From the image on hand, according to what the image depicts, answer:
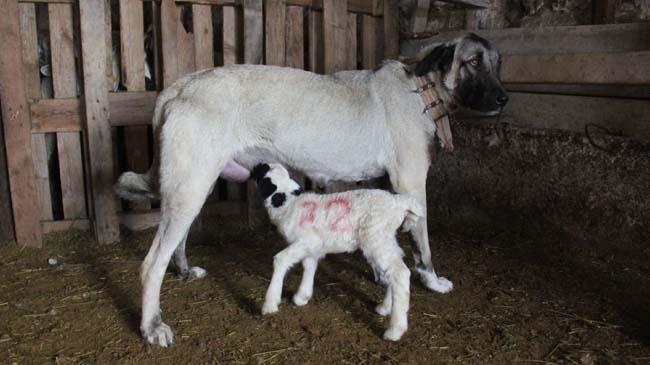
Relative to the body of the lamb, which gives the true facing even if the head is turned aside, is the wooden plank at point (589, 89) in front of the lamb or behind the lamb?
behind

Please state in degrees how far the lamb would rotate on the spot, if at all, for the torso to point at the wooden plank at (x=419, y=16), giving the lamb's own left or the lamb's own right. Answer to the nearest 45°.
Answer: approximately 90° to the lamb's own right

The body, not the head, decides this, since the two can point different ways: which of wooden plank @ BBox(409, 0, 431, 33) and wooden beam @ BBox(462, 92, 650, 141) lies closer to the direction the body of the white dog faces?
the wooden beam

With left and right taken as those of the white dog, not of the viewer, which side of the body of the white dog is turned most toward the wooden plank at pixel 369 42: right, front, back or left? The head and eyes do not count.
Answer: left

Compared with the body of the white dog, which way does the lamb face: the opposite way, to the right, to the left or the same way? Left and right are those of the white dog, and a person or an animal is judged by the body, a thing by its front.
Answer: the opposite way

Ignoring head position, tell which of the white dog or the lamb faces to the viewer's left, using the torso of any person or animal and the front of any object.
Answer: the lamb

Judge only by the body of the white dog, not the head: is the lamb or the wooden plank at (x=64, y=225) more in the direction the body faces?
the lamb

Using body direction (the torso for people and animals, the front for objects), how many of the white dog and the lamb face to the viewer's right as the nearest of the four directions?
1

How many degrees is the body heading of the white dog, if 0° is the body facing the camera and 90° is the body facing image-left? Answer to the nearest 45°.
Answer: approximately 270°

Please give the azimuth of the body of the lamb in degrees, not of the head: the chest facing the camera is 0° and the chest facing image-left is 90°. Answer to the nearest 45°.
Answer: approximately 90°

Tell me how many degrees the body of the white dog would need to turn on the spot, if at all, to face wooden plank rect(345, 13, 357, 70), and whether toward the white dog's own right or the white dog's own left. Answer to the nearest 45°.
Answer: approximately 90° to the white dog's own left

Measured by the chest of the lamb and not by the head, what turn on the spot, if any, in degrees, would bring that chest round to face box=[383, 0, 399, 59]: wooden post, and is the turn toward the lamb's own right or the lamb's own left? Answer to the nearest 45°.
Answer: approximately 90° to the lamb's own right
